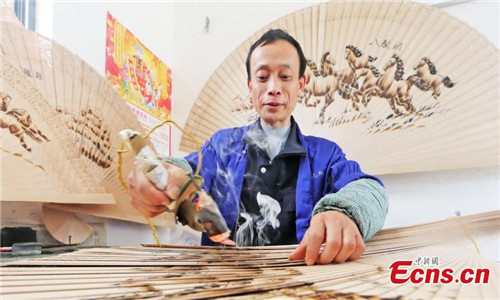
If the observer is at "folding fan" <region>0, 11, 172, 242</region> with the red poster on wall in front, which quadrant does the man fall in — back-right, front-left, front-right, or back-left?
front-right

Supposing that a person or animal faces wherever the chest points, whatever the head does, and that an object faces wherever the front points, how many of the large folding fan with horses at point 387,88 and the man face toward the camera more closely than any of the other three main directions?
2

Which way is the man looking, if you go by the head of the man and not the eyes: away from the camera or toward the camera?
toward the camera

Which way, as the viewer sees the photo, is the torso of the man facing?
toward the camera

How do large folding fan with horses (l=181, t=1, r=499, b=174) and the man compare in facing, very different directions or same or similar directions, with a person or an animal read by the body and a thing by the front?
same or similar directions

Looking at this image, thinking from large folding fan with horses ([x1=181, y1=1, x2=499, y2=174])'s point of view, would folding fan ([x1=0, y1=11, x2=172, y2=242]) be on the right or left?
on its right

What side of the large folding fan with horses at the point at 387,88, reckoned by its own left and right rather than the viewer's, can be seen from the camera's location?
front

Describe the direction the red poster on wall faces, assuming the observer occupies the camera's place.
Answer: facing the viewer and to the right of the viewer
